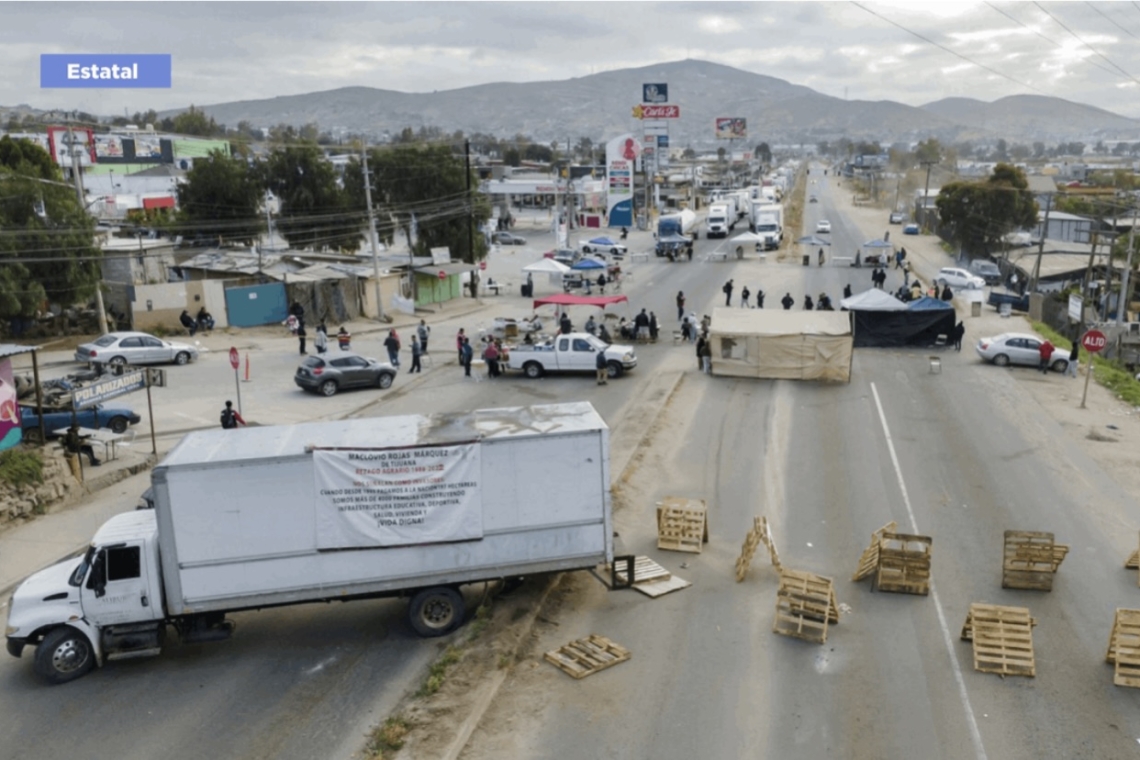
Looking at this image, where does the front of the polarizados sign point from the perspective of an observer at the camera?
facing the viewer

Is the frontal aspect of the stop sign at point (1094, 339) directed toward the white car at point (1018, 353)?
no

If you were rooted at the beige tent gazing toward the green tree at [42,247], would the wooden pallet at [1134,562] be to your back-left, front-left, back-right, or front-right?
back-left

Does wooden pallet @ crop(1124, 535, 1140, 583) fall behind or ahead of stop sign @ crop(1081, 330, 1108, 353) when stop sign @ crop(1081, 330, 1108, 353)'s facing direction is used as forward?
ahead

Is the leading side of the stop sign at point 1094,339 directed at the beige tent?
no

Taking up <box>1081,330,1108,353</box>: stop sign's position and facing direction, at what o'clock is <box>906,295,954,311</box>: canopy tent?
The canopy tent is roughly at 5 o'clock from the stop sign.

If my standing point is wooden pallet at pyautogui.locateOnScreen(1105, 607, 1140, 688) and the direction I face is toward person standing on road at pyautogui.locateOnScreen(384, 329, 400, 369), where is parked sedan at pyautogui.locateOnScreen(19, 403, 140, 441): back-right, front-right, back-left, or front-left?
front-left

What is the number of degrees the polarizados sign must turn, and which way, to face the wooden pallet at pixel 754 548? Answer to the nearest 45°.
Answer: approximately 45° to its left

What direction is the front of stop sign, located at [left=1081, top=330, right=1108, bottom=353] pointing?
toward the camera

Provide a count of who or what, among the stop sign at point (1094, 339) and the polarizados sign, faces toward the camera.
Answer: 2

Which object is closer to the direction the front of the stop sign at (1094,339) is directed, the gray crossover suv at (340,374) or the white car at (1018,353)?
the gray crossover suv

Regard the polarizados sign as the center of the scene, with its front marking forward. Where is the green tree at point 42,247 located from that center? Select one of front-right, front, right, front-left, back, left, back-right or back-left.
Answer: back

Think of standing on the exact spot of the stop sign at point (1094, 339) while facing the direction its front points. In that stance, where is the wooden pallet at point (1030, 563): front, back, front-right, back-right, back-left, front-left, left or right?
front

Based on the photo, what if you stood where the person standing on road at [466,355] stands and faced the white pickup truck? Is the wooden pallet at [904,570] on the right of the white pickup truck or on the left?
right

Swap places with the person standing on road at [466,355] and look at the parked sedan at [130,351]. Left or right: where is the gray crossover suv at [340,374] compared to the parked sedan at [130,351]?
left

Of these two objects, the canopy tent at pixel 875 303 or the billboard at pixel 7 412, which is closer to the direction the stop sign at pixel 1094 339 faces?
the billboard

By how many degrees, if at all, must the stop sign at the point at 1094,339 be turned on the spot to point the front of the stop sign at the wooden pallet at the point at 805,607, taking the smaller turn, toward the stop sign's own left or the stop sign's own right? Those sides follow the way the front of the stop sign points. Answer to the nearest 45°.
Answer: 0° — it already faces it

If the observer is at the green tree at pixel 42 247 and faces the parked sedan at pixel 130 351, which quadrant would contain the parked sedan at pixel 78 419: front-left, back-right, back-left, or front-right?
front-right

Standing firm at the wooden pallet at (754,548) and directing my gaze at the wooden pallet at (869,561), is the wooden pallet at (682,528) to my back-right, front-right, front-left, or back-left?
back-left

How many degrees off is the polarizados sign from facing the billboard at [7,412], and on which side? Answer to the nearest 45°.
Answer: approximately 90° to its right

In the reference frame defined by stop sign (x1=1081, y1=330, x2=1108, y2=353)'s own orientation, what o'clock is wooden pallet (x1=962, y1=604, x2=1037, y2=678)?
The wooden pallet is roughly at 12 o'clock from the stop sign.
